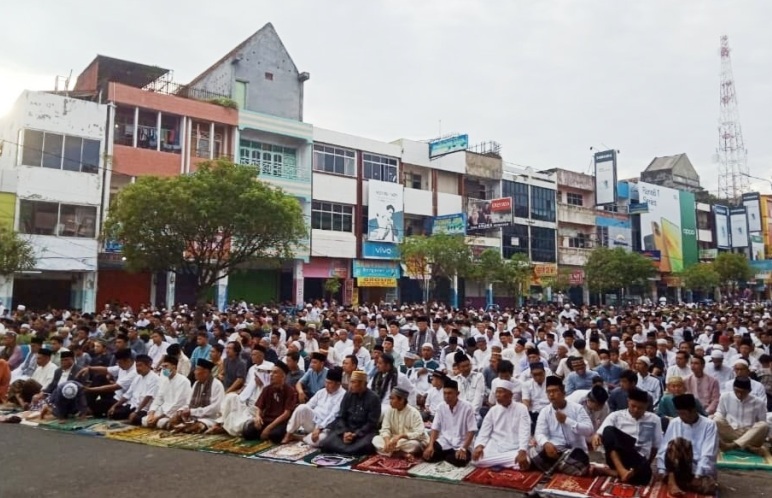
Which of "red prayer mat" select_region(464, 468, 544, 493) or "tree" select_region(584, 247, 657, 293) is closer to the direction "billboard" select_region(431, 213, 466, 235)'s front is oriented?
the red prayer mat

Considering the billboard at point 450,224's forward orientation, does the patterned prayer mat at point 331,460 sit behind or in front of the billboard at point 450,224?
in front

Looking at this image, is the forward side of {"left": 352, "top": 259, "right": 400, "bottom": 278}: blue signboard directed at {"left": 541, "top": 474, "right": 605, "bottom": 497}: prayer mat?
yes

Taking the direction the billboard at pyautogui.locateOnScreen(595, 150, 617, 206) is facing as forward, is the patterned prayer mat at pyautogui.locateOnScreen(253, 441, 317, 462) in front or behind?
in front

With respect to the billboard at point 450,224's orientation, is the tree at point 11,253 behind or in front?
in front

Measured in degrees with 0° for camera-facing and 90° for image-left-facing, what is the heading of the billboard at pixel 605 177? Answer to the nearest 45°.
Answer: approximately 45°

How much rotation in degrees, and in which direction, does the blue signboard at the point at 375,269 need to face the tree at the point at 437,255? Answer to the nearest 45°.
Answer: approximately 45° to its left
